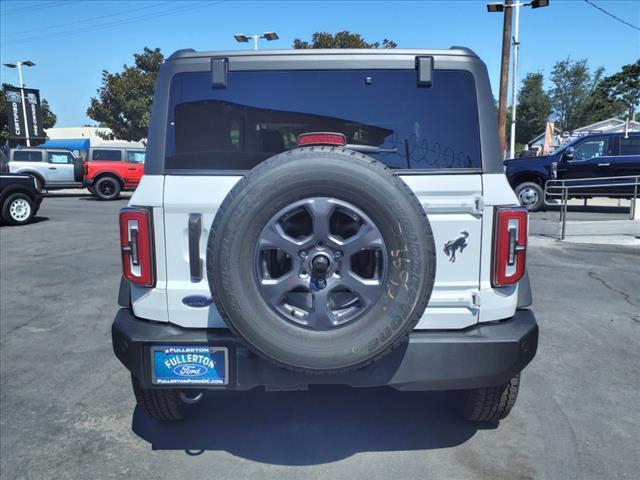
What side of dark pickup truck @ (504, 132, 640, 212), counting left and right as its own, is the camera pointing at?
left

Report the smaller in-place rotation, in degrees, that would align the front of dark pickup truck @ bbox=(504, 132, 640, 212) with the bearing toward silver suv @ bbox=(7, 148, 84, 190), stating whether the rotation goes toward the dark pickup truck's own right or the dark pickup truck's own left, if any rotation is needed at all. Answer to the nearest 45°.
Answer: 0° — it already faces it

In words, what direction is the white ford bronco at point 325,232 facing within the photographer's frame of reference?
facing away from the viewer

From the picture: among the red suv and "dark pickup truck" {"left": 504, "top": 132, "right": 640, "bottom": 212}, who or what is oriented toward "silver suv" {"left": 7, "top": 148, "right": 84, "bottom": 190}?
the dark pickup truck

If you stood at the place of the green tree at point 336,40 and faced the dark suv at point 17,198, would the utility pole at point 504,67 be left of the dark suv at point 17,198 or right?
left

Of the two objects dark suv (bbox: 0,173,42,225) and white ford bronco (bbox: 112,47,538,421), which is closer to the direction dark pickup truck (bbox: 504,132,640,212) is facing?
the dark suv

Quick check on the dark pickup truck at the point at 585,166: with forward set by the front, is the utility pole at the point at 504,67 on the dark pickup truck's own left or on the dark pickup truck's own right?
on the dark pickup truck's own right
